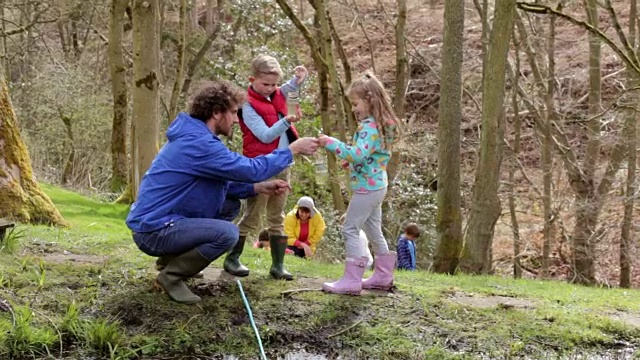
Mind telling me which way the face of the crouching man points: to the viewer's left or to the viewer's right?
to the viewer's right

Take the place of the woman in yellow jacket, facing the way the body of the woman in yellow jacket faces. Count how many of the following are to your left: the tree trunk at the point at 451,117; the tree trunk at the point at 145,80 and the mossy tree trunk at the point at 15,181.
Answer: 1

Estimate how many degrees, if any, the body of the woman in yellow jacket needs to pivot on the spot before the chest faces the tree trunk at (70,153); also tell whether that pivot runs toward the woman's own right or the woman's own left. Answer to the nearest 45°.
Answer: approximately 135° to the woman's own right

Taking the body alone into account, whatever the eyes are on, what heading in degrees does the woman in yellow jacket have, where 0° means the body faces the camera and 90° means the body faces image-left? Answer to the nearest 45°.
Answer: approximately 0°

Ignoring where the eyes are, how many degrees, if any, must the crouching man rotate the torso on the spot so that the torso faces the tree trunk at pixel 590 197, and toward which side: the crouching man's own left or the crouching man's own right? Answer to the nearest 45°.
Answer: approximately 45° to the crouching man's own left

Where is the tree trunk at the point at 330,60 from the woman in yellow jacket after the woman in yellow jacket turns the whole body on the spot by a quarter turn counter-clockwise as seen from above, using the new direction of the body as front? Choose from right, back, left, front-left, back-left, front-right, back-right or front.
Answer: left

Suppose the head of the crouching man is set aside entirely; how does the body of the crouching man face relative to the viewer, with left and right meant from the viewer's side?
facing to the right of the viewer

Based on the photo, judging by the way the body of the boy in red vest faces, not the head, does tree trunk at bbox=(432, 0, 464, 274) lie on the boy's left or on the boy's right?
on the boy's left

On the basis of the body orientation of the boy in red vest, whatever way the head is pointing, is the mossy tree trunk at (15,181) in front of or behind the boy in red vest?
behind

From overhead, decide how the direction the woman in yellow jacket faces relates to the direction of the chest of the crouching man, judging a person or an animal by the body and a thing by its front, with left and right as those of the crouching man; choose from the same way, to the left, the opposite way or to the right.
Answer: to the right

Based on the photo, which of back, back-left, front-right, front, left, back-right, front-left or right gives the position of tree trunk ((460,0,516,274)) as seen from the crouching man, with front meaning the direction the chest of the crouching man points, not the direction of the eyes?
front-left

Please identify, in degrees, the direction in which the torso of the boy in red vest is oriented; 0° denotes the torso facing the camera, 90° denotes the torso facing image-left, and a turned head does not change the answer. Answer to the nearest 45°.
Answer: approximately 315°

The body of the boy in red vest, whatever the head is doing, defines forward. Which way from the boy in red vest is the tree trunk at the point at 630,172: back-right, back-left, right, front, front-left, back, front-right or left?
left

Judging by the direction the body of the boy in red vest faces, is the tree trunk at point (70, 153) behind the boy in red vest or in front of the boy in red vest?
behind

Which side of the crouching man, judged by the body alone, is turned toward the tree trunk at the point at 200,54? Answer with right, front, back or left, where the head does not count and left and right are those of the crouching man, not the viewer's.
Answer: left
